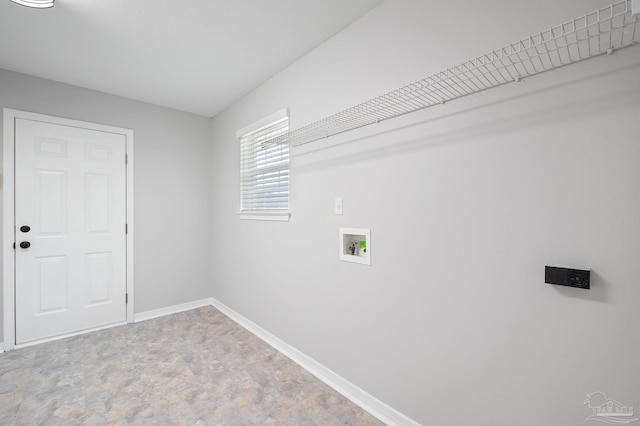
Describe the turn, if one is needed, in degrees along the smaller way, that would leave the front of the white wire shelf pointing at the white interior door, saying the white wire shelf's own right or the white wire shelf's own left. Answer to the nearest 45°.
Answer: approximately 45° to the white wire shelf's own right

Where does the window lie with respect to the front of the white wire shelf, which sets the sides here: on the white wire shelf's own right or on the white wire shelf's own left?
on the white wire shelf's own right

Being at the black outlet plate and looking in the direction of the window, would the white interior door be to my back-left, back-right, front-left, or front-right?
front-left

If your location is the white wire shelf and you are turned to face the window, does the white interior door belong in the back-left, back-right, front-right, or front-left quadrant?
front-left

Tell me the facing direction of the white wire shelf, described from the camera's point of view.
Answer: facing the viewer and to the left of the viewer

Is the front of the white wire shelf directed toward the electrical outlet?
no

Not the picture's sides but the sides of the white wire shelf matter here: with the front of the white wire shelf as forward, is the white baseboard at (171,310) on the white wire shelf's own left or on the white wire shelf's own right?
on the white wire shelf's own right
